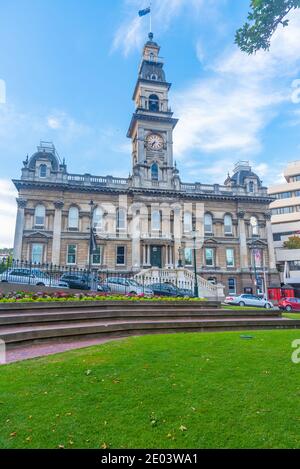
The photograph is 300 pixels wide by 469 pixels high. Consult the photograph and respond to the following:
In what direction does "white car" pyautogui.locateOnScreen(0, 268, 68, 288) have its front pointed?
to the viewer's right

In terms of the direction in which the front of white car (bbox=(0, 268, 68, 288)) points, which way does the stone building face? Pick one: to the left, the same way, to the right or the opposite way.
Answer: to the right

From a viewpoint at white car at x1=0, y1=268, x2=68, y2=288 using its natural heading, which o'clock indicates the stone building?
The stone building is roughly at 11 o'clock from the white car.

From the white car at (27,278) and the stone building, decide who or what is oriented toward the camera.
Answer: the stone building

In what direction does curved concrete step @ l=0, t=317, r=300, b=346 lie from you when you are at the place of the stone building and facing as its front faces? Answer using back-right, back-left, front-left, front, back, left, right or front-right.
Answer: front

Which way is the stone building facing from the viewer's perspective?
toward the camera

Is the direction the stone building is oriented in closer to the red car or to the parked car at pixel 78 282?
the parked car

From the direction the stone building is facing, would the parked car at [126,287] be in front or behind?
in front

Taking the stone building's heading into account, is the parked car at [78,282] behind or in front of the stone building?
in front

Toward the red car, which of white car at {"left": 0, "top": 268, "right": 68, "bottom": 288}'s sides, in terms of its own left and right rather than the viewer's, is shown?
front

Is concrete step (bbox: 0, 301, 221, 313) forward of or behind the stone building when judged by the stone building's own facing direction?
forward
